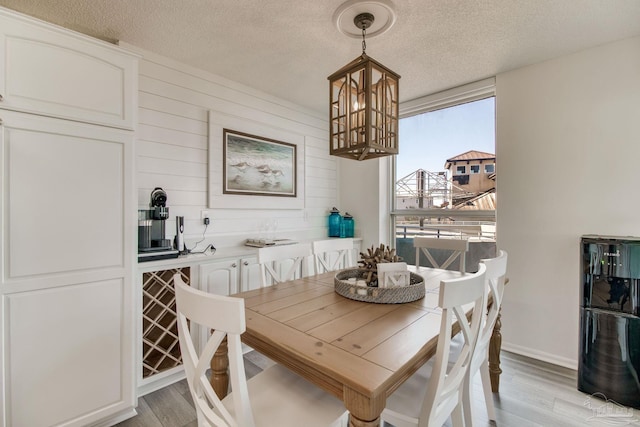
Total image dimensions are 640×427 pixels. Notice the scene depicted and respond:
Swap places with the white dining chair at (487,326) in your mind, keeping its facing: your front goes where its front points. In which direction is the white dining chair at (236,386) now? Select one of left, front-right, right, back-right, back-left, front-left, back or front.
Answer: left

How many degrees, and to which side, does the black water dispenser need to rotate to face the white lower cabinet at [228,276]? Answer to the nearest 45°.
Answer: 0° — it already faces it

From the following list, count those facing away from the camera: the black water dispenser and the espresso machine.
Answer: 0

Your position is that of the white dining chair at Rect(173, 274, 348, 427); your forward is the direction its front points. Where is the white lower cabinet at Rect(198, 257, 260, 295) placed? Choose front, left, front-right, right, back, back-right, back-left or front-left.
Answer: front-left

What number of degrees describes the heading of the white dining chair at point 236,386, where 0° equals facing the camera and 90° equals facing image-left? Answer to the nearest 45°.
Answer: approximately 225°

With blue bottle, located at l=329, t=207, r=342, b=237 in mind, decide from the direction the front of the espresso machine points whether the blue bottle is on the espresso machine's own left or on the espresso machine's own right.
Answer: on the espresso machine's own left

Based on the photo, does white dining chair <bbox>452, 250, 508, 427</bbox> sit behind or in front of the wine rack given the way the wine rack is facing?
in front

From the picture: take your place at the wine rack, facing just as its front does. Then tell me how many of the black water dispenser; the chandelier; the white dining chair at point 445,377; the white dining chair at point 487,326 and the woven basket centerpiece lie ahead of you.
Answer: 5

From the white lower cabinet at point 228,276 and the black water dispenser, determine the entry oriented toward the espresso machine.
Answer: the black water dispenser

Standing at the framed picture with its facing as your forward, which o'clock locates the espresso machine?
The espresso machine is roughly at 3 o'clock from the framed picture.

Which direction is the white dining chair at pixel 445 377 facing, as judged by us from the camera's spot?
facing away from the viewer and to the left of the viewer

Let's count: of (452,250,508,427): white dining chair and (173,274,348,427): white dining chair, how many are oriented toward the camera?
0

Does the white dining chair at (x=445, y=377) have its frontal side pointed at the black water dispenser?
no

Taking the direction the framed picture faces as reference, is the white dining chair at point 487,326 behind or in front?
in front

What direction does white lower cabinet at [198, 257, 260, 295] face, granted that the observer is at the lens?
facing the viewer and to the right of the viewer
